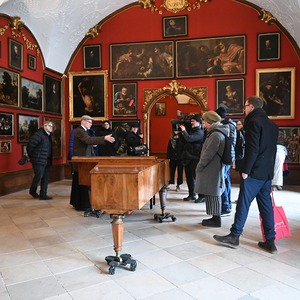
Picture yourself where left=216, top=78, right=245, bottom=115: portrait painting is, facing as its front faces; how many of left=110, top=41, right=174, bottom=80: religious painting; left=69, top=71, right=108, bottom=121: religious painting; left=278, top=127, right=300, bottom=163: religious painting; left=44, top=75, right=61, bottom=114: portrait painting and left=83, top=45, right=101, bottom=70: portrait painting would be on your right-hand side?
4

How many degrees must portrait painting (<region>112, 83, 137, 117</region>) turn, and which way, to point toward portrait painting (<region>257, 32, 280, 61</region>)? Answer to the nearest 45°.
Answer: approximately 90° to its left

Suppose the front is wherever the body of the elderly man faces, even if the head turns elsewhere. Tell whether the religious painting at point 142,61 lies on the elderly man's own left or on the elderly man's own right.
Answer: on the elderly man's own left

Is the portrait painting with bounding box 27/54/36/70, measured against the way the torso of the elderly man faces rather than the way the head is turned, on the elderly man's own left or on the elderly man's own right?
on the elderly man's own left

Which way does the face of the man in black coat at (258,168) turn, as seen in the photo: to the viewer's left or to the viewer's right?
to the viewer's left

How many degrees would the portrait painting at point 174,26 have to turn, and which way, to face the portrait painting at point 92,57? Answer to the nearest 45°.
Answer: approximately 90° to its right
